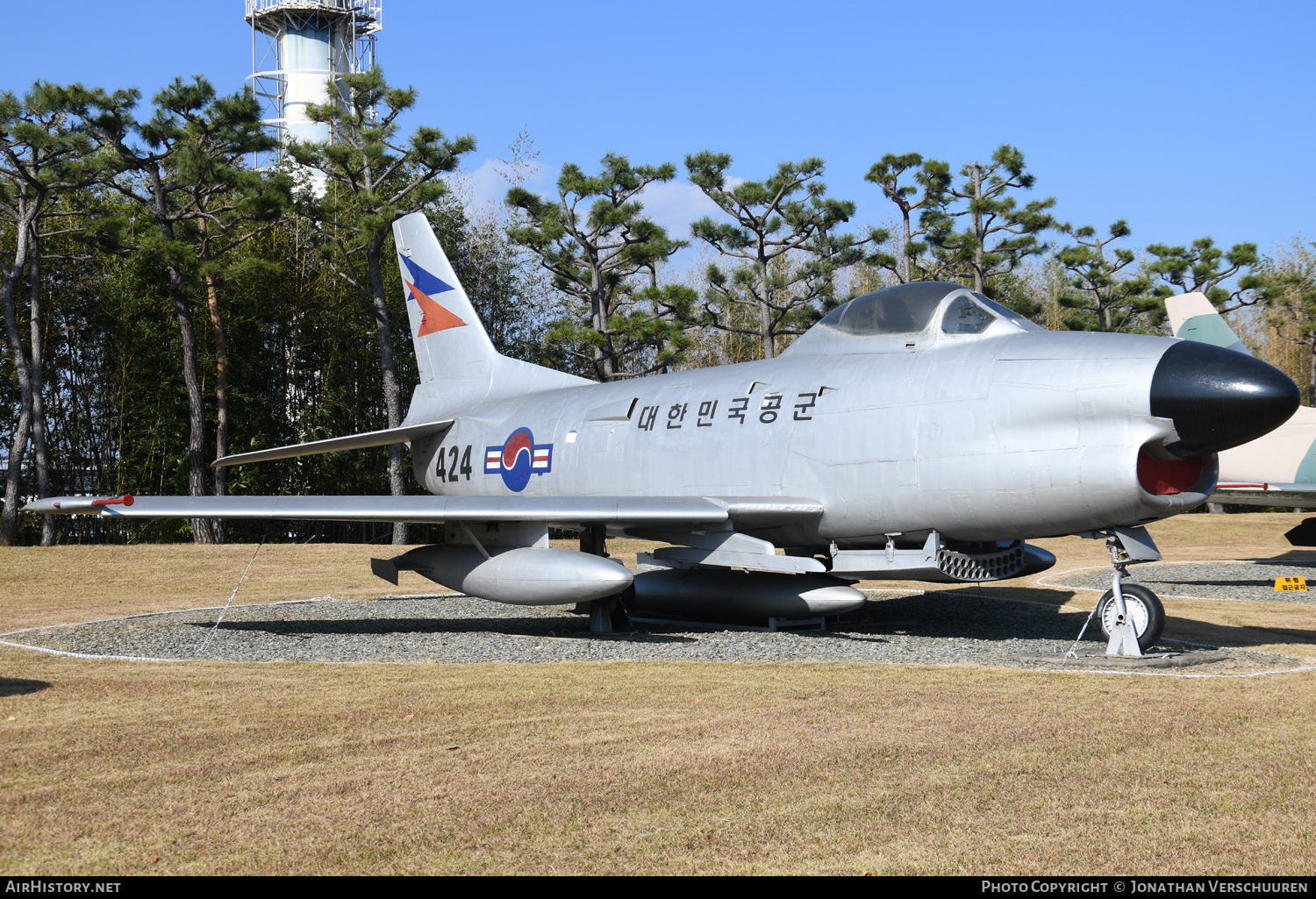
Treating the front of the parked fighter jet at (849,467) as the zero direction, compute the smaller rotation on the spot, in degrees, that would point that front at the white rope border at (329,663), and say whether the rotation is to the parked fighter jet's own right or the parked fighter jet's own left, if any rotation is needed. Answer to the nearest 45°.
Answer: approximately 135° to the parked fighter jet's own right

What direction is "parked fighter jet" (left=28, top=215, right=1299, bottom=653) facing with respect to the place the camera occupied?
facing the viewer and to the right of the viewer

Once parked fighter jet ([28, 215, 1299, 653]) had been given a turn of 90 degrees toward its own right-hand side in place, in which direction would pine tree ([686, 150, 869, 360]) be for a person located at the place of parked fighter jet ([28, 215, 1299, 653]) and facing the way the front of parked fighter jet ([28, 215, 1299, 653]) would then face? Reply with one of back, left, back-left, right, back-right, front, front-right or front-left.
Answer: back-right

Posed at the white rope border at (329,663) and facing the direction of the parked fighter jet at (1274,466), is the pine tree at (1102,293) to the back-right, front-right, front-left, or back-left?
front-left

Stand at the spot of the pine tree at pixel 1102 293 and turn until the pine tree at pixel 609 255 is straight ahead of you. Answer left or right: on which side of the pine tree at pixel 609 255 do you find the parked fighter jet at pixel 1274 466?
left

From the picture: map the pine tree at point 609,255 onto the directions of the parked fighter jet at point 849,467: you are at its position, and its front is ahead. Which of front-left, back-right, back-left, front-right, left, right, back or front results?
back-left

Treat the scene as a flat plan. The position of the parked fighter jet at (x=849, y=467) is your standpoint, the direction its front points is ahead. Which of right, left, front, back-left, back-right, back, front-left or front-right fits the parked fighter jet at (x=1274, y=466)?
left

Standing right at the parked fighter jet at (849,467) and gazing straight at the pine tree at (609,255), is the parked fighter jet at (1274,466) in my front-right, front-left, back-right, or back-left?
front-right

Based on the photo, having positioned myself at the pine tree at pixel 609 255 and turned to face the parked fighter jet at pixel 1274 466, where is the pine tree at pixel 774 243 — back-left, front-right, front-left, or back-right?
front-left

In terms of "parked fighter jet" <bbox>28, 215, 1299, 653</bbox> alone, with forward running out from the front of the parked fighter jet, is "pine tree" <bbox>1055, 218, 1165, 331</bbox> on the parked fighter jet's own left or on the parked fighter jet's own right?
on the parked fighter jet's own left
